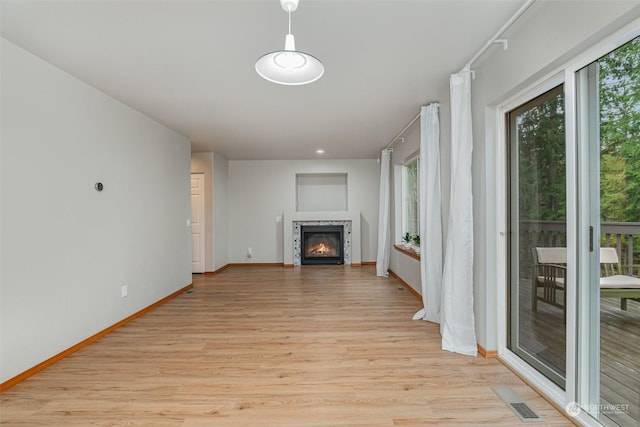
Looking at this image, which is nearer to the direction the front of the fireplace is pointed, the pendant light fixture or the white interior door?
the pendant light fixture

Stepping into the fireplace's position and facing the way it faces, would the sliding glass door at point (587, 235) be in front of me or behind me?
in front

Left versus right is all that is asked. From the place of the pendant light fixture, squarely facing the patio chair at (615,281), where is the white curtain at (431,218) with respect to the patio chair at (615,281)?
left

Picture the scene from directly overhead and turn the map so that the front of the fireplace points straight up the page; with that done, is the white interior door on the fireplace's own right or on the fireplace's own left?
on the fireplace's own right

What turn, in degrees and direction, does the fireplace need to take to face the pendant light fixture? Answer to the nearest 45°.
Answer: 0° — it already faces it

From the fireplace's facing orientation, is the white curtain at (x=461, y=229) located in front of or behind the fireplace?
in front

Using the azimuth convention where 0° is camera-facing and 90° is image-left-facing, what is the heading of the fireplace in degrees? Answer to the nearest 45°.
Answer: approximately 0°

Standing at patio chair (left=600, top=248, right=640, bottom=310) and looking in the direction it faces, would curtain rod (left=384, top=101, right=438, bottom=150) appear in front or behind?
behind

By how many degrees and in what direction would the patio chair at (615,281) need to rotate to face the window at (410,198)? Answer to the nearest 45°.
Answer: approximately 180°

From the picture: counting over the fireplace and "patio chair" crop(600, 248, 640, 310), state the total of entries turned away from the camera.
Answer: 0
